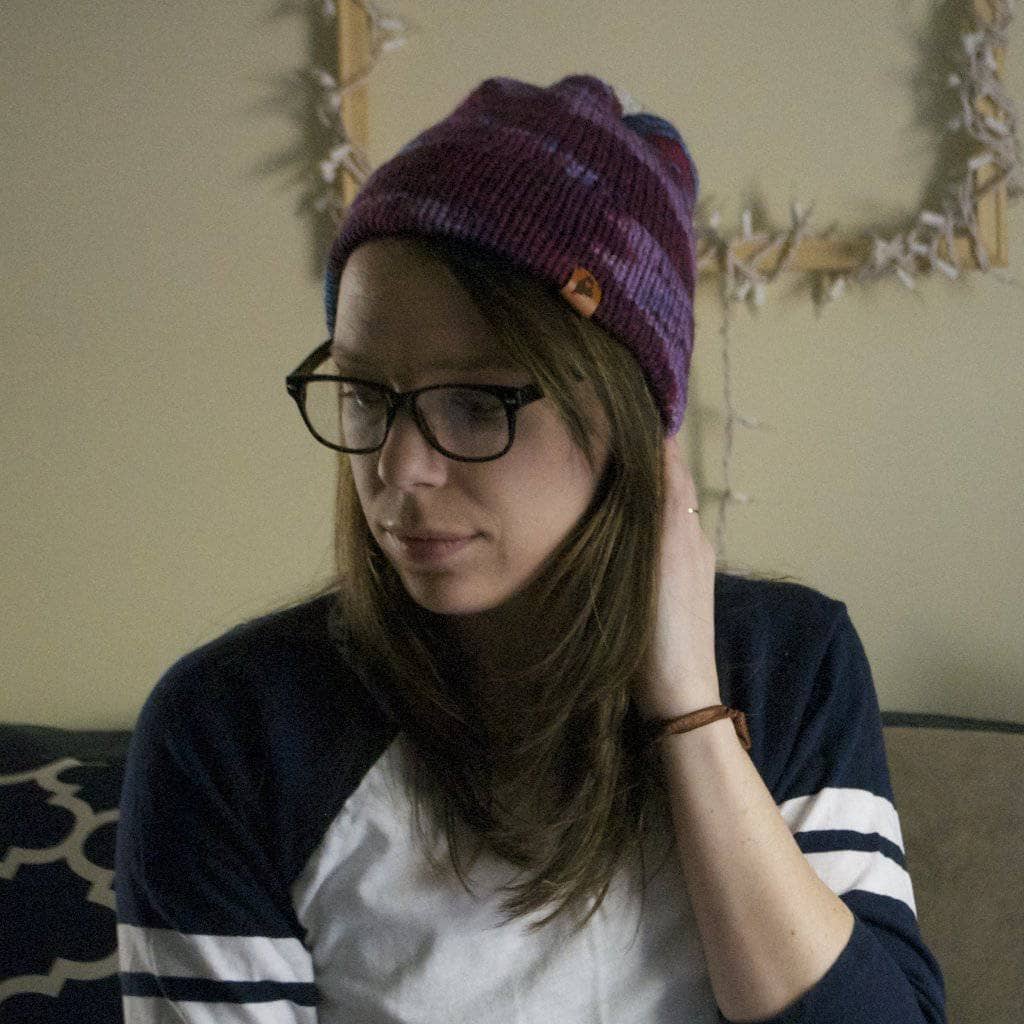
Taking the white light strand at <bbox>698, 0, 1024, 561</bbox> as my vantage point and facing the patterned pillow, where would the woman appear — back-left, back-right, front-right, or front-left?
front-left

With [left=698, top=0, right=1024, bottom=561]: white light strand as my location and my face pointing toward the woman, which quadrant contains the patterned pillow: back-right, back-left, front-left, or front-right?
front-right

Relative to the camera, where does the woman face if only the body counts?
toward the camera

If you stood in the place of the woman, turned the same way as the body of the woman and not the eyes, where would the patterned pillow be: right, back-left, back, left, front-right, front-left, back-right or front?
back-right

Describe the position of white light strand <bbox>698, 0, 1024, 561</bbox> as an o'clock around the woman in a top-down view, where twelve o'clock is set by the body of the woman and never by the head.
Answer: The white light strand is roughly at 7 o'clock from the woman.

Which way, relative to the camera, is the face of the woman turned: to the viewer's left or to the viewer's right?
to the viewer's left
